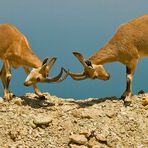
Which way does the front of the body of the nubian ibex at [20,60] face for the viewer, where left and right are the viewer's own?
facing to the right of the viewer

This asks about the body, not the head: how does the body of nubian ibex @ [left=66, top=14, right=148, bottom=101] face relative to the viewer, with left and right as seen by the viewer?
facing to the left of the viewer

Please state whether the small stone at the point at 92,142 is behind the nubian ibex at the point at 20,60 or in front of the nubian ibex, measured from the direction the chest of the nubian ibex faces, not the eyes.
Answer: in front

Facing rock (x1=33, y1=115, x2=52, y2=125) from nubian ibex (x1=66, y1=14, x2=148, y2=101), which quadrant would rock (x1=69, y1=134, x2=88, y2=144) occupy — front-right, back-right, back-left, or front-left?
front-left

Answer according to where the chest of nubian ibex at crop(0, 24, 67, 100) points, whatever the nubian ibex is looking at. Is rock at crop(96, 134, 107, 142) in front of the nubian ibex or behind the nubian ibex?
in front

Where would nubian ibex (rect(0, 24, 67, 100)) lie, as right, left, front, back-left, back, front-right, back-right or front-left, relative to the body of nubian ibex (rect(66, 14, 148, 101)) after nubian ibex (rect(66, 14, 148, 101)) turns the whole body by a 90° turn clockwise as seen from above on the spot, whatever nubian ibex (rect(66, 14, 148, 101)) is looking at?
left
